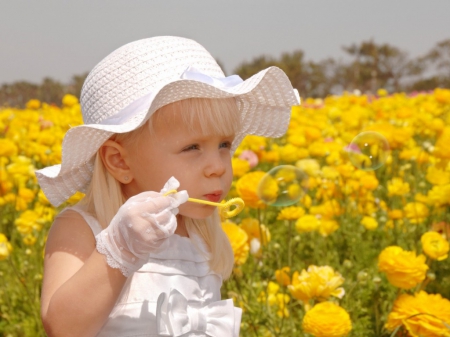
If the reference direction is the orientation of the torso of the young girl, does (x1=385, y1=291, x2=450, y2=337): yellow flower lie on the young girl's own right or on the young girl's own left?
on the young girl's own left

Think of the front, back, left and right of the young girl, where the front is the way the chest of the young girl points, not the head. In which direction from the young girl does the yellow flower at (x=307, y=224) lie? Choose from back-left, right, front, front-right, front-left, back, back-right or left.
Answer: left

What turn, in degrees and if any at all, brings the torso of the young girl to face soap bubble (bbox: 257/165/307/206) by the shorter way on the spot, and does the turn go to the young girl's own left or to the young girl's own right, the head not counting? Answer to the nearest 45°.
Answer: approximately 90° to the young girl's own left

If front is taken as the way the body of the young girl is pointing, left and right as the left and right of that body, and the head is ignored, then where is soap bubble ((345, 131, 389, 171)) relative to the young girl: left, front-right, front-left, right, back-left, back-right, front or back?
left

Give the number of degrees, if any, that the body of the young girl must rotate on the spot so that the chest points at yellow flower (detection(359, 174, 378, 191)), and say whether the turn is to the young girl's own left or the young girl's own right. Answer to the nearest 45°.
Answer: approximately 90° to the young girl's own left

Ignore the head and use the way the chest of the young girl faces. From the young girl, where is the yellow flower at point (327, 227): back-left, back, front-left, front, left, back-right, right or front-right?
left

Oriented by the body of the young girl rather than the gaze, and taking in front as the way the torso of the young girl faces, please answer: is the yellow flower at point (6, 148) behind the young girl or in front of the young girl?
behind

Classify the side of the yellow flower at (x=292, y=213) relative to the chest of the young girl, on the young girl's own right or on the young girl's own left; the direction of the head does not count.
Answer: on the young girl's own left

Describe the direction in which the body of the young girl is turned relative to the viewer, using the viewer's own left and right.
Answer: facing the viewer and to the right of the viewer
